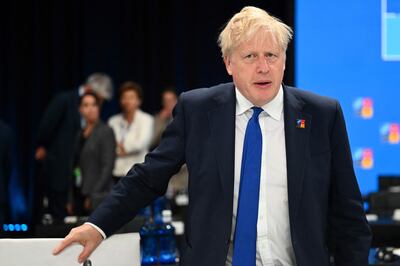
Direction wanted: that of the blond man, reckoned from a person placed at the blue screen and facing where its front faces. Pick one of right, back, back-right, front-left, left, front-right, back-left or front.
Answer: front

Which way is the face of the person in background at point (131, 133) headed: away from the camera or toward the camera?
toward the camera

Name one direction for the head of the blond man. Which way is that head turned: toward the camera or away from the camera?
toward the camera

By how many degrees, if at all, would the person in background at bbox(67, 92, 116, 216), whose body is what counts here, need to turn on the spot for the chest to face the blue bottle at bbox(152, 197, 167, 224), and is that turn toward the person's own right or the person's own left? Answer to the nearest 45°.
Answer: approximately 45° to the person's own left

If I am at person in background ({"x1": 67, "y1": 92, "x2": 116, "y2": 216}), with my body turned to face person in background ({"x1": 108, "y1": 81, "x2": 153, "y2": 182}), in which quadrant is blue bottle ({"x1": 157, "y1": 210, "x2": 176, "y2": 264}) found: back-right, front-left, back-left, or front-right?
back-right

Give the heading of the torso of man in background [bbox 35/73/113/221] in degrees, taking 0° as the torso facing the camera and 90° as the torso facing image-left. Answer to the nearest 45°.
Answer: approximately 270°

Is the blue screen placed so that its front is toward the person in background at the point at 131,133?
no

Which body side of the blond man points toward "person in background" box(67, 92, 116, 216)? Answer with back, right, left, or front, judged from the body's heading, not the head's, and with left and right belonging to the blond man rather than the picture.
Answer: back

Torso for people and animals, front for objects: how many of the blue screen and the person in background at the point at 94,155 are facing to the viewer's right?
0

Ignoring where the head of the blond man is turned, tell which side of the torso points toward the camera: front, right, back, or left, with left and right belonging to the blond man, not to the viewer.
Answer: front

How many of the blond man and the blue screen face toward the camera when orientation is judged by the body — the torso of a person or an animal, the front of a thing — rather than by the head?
2

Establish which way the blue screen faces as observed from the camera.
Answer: facing the viewer

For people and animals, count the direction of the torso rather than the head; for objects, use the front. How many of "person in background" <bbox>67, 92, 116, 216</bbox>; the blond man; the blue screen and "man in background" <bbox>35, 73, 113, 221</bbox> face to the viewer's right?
1

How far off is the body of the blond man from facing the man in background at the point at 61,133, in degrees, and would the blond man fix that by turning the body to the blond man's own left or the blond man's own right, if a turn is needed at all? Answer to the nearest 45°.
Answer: approximately 180°

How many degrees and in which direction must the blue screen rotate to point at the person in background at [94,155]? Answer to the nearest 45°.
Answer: approximately 90° to its right

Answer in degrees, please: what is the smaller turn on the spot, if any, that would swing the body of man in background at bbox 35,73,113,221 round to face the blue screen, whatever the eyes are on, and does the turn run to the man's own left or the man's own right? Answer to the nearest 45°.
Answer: approximately 45° to the man's own right

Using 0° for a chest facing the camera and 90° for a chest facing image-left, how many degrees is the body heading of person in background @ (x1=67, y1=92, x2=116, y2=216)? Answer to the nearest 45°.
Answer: approximately 45°

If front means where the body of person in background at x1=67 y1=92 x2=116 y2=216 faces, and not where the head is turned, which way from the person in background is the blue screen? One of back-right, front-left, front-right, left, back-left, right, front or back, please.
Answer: back-left
